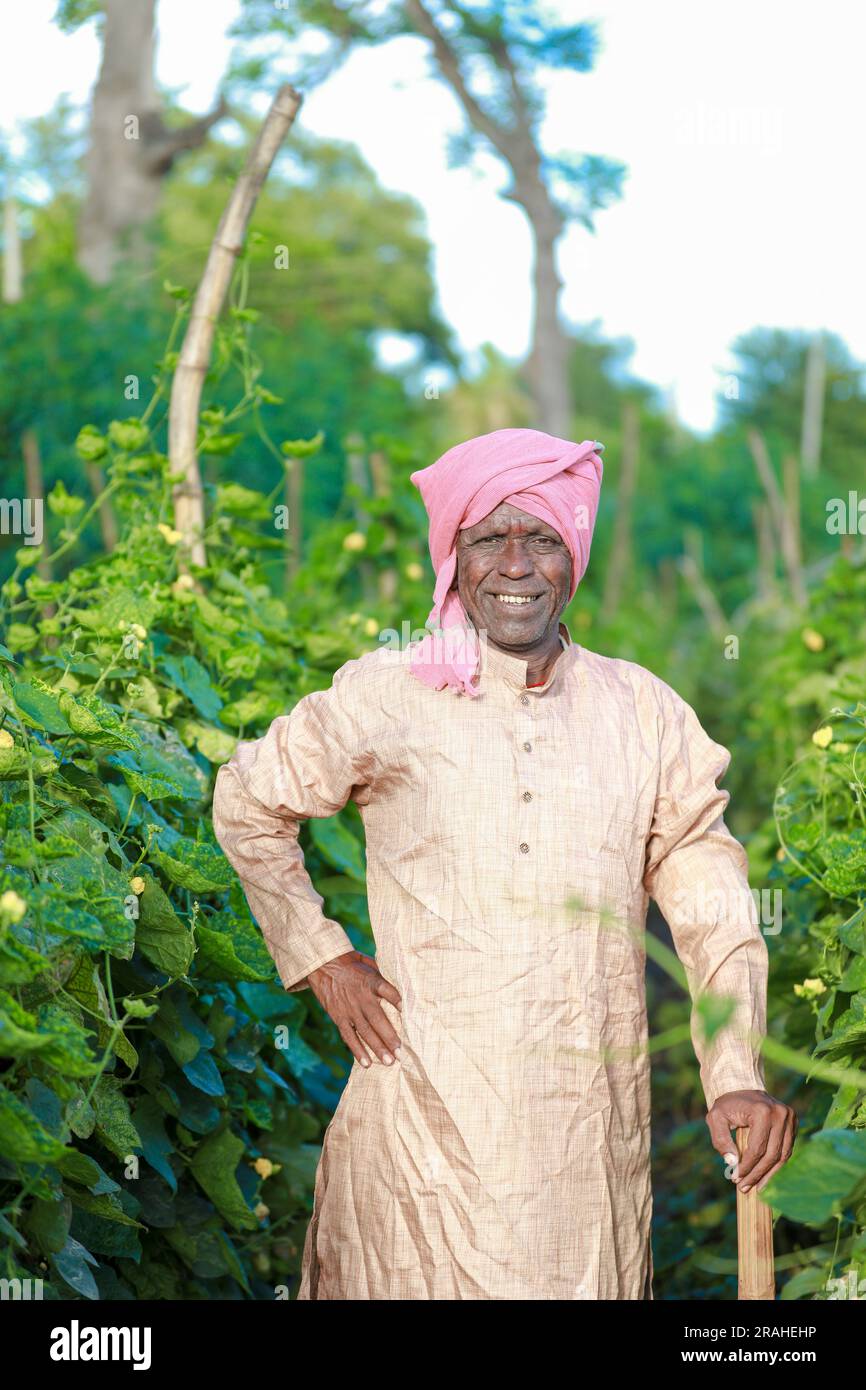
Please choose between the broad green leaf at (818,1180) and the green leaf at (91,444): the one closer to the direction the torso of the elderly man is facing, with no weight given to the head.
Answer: the broad green leaf

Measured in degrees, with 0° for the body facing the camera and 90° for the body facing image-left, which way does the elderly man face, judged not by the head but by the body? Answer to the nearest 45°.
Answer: approximately 0°
